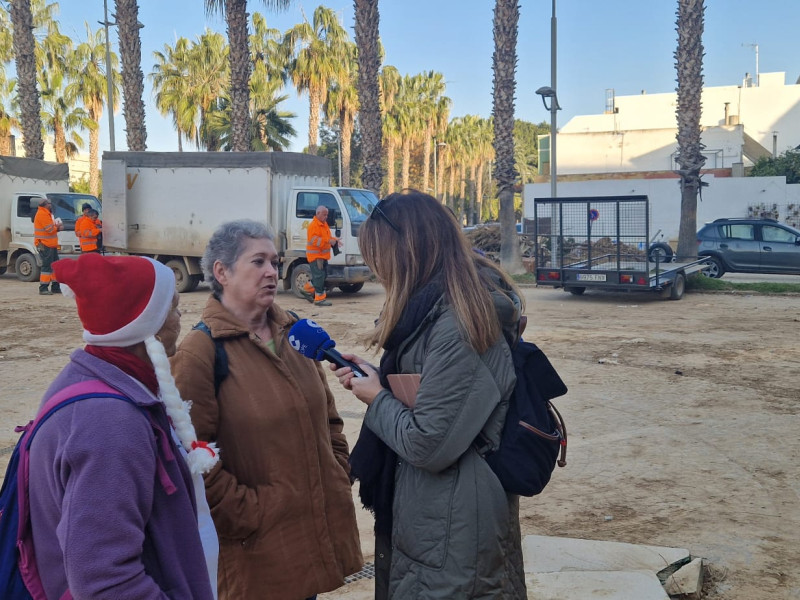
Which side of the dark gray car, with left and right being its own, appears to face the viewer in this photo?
right

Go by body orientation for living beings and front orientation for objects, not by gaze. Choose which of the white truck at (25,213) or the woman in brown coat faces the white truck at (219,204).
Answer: the white truck at (25,213)

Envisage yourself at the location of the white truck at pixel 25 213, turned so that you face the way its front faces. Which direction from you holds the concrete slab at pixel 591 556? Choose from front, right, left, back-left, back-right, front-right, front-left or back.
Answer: front-right

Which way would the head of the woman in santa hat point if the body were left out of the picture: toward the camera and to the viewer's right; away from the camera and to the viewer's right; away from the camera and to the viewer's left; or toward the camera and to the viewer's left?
away from the camera and to the viewer's right

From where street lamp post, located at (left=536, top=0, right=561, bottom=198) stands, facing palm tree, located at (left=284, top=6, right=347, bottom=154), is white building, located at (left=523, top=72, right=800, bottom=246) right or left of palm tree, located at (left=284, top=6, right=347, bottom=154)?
right

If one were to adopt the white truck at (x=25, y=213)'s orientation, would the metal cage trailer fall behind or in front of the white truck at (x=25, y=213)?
in front

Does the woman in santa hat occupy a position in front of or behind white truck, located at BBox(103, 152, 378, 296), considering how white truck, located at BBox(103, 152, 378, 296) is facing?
in front

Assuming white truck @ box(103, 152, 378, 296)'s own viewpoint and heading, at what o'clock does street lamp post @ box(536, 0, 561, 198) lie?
The street lamp post is roughly at 10 o'clock from the white truck.

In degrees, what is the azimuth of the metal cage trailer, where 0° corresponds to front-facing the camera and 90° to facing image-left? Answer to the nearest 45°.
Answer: approximately 225°

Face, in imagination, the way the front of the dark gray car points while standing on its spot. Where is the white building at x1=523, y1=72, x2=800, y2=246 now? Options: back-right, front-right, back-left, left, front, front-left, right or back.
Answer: left

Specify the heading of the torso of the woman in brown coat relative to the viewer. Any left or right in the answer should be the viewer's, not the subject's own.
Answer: facing the viewer and to the right of the viewer

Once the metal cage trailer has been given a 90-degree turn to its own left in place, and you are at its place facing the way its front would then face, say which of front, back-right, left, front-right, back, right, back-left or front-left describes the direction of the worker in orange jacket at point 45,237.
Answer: front-left
